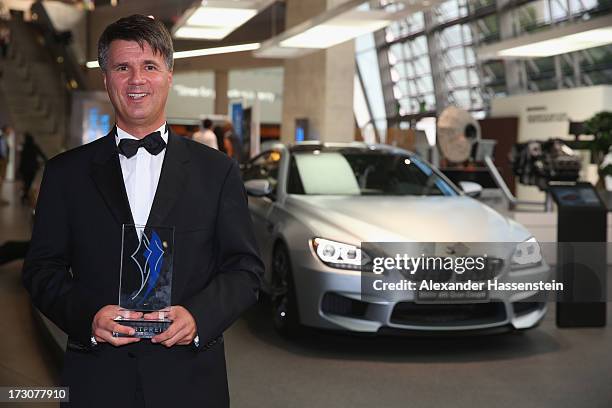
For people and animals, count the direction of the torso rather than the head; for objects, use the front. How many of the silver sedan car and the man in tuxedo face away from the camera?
0

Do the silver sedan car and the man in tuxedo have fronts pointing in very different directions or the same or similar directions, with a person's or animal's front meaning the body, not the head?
same or similar directions

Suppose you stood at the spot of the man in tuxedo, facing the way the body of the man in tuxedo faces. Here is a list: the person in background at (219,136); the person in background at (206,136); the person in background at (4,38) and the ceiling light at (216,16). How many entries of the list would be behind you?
4

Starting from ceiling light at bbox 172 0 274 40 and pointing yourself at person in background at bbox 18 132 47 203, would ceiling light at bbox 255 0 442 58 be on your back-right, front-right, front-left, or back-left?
back-right

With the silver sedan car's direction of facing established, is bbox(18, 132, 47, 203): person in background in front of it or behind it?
behind

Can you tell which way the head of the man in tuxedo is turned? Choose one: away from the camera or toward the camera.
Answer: toward the camera

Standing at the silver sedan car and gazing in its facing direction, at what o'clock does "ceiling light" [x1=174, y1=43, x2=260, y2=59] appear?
The ceiling light is roughly at 7 o'clock from the silver sedan car.

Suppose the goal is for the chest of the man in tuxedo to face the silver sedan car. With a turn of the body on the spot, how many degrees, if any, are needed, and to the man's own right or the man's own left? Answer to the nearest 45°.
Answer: approximately 180°

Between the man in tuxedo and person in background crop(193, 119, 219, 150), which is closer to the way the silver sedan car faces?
the man in tuxedo

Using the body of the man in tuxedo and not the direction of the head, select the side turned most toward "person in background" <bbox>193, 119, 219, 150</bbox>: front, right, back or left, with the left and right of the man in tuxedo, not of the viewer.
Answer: back

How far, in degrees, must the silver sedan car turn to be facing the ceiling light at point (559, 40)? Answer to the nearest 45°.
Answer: approximately 135° to its left

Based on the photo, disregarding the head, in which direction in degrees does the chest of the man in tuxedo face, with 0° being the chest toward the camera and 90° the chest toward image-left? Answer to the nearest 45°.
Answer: approximately 0°

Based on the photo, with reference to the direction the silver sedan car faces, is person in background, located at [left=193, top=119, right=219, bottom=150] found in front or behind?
behind

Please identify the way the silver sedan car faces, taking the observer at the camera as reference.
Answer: facing the viewer and to the right of the viewer

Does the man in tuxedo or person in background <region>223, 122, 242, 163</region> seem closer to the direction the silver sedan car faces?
the man in tuxedo
